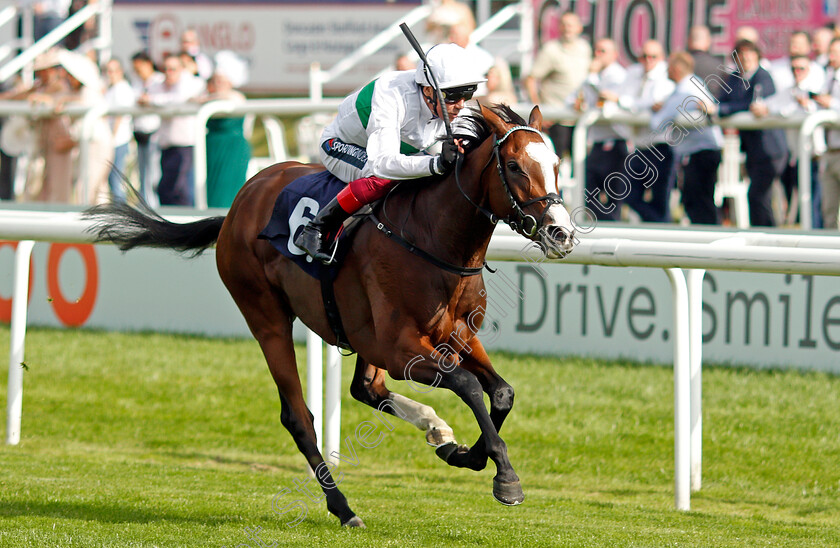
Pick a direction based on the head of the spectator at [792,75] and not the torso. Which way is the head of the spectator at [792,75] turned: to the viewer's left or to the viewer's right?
to the viewer's left

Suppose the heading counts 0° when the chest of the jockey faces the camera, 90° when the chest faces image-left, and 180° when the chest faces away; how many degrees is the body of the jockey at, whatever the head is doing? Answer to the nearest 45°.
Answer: approximately 315°

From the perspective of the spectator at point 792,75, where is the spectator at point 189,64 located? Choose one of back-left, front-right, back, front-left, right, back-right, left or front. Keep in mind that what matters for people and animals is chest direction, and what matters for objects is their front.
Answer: right

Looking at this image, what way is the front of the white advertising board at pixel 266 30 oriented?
toward the camera

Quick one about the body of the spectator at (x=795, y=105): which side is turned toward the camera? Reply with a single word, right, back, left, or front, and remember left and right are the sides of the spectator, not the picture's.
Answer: front

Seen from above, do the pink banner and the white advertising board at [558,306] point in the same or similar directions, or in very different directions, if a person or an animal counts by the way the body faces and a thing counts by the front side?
same or similar directions

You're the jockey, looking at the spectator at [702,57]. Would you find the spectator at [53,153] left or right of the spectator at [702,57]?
left

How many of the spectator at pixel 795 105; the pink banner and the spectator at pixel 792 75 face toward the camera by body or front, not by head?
3

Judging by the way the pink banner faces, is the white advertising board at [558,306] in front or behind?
in front

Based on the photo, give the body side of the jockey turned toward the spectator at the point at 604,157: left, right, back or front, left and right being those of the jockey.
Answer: left

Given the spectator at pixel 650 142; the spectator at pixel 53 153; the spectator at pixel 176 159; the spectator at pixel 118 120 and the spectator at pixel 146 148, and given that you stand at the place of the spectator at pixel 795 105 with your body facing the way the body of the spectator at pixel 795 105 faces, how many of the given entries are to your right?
5

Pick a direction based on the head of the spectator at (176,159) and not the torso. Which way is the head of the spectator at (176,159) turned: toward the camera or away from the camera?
toward the camera

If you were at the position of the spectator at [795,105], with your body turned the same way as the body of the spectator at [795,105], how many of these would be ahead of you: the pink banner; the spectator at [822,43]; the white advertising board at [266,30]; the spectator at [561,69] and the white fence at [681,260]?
1

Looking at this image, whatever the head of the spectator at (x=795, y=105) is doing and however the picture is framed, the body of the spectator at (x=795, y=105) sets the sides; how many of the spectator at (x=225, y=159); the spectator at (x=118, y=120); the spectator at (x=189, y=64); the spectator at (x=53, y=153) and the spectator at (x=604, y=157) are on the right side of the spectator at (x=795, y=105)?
5
